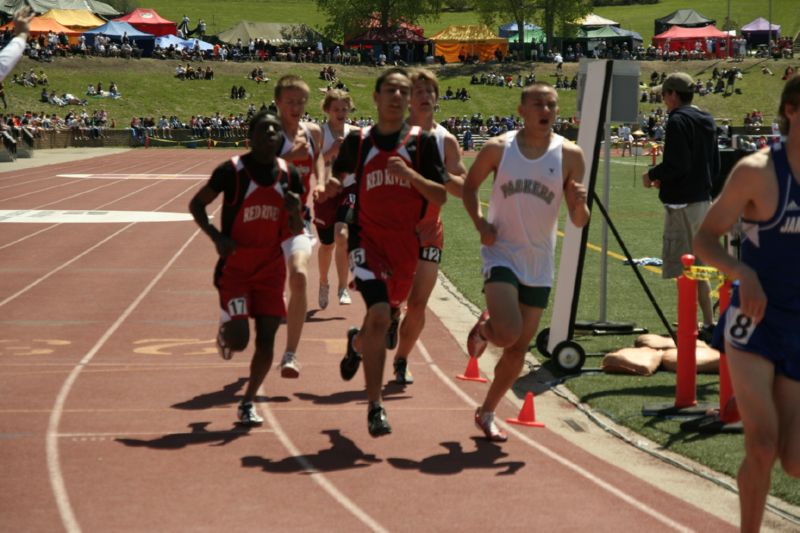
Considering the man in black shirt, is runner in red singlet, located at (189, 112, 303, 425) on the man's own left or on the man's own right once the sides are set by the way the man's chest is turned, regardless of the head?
on the man's own left

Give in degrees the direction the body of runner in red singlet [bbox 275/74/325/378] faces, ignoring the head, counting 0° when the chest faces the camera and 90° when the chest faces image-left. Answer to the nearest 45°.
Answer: approximately 0°

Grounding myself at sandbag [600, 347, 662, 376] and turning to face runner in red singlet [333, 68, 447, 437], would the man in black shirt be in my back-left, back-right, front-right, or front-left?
back-right

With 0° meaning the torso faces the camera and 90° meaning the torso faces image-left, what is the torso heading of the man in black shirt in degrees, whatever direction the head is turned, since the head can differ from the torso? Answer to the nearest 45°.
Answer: approximately 135°

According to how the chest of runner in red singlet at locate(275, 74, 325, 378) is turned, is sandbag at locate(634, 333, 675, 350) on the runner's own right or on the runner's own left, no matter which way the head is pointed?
on the runner's own left

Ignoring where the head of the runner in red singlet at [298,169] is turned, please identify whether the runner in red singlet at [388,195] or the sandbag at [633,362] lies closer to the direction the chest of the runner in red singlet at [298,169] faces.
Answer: the runner in red singlet

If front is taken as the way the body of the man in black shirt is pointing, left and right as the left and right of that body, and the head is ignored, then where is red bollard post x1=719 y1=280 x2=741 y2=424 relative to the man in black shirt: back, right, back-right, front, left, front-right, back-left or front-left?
back-left

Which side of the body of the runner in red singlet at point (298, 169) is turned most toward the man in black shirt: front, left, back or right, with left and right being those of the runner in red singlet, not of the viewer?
left

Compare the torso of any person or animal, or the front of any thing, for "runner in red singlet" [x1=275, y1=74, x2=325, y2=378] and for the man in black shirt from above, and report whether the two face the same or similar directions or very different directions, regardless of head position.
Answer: very different directions

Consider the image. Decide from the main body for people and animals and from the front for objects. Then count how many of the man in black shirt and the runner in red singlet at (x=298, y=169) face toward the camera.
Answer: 1
